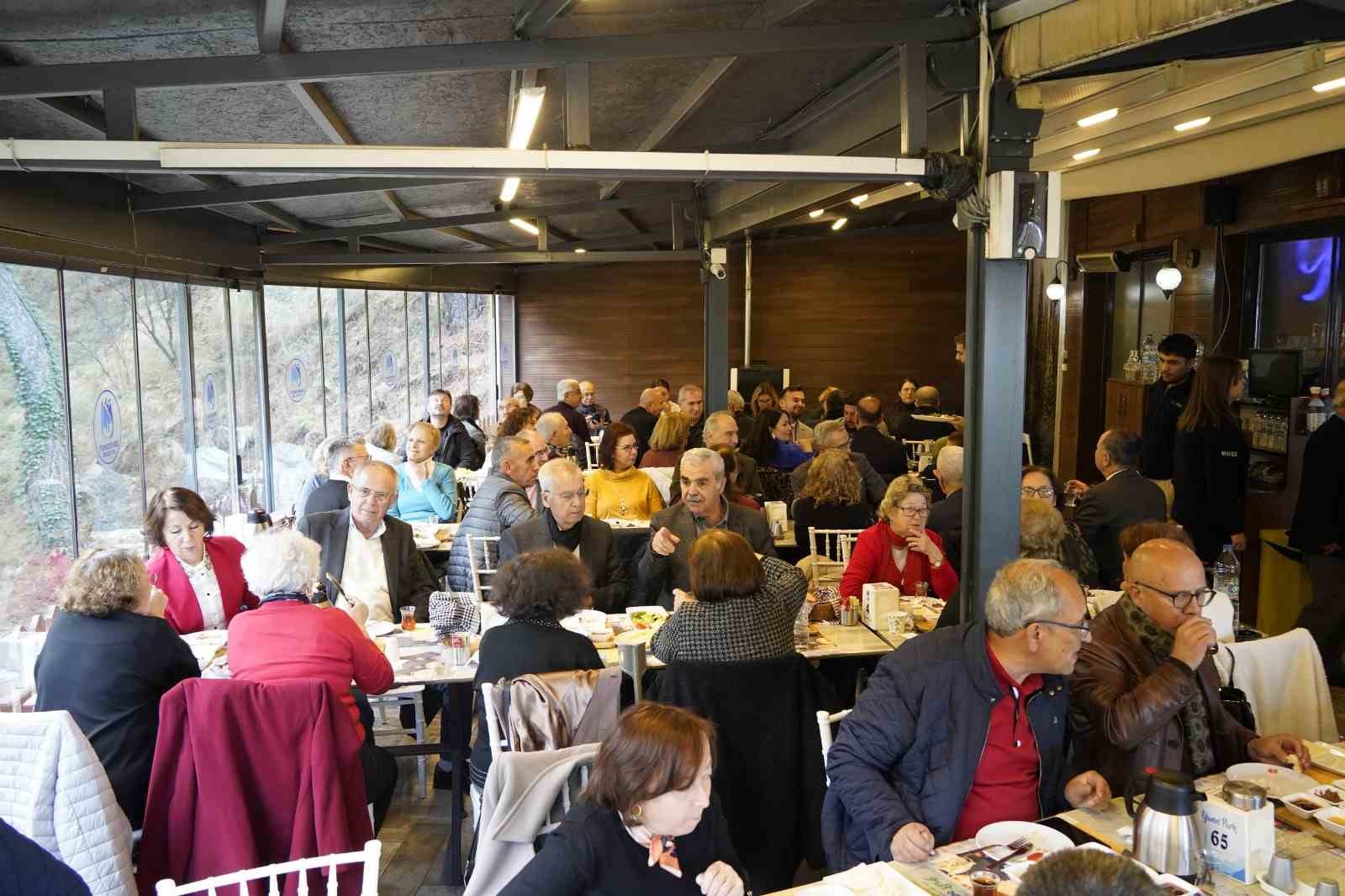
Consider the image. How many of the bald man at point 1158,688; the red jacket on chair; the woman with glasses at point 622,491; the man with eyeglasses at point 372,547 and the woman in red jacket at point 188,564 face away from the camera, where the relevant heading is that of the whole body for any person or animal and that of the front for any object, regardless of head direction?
1

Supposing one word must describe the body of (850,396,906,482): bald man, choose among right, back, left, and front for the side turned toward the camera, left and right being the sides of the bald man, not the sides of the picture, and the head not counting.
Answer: back

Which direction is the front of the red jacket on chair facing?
away from the camera

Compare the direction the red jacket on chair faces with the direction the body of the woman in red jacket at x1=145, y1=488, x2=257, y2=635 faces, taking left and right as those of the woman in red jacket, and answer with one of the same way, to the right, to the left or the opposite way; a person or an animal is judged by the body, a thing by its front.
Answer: the opposite way

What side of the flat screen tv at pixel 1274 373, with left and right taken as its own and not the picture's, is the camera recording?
front

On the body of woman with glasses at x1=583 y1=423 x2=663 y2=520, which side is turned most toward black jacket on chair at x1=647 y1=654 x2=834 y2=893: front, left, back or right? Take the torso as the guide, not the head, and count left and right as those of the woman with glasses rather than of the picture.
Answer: front

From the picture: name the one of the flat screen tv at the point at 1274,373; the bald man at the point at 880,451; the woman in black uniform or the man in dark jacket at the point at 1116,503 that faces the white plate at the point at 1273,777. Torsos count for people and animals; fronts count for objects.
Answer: the flat screen tv

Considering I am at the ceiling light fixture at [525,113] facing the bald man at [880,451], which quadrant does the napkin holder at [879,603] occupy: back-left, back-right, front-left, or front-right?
front-right

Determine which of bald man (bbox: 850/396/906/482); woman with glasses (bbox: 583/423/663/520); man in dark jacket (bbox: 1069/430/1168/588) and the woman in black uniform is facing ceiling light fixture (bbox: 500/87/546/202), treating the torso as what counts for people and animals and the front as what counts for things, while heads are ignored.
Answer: the woman with glasses

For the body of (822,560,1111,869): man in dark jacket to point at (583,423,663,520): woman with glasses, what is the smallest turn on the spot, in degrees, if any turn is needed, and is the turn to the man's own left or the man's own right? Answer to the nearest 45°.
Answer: approximately 180°

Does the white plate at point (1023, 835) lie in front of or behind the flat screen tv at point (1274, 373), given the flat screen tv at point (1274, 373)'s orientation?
in front

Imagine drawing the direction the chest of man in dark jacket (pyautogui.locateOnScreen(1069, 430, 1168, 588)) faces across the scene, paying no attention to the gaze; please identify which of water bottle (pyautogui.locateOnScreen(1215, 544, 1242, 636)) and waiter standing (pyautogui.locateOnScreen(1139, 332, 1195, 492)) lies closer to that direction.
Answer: the waiter standing

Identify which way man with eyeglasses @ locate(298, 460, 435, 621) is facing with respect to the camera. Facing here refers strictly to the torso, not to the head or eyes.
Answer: toward the camera

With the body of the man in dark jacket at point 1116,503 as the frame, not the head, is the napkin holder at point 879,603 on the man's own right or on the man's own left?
on the man's own left

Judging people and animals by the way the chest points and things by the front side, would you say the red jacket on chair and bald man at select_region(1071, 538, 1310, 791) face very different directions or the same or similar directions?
very different directions

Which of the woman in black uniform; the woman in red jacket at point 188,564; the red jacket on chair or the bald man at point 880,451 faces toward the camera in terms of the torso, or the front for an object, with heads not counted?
the woman in red jacket
